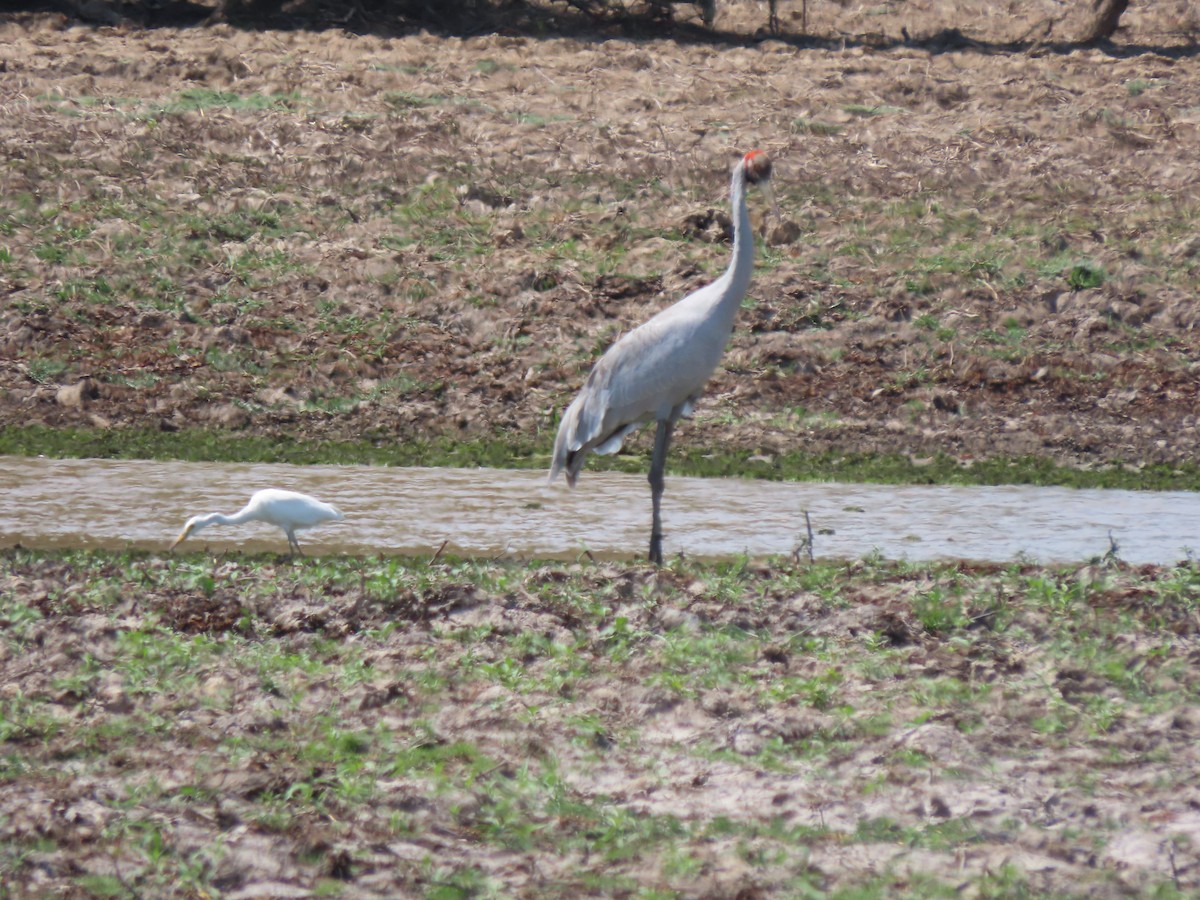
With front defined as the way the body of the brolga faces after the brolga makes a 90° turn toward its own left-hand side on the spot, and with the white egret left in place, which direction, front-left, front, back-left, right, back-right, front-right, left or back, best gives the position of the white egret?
back-left

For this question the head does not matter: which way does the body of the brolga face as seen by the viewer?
to the viewer's right

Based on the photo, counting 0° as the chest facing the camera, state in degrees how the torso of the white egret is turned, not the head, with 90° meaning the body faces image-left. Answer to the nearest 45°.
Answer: approximately 90°
